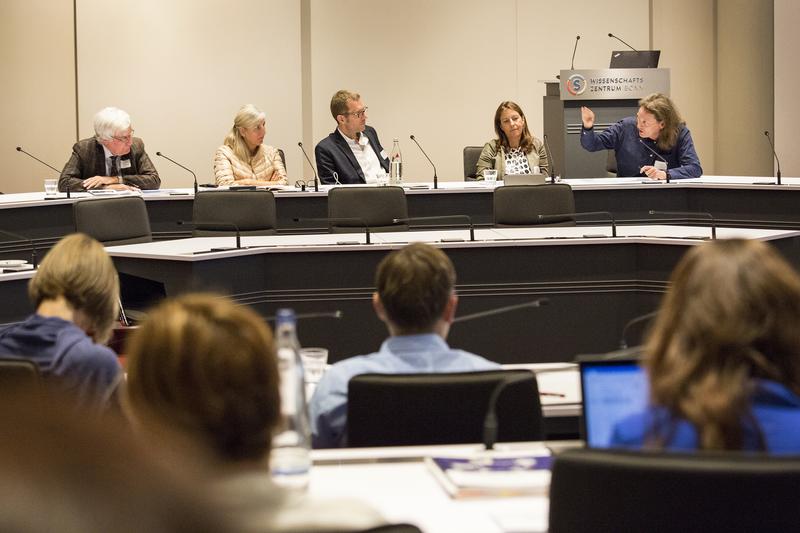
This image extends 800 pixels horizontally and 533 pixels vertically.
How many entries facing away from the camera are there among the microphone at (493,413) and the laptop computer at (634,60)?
1

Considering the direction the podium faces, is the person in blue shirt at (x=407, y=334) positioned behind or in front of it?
in front

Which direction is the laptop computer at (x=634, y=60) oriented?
away from the camera

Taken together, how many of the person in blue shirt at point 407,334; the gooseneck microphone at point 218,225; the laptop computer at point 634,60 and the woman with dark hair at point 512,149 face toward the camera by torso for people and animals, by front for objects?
1

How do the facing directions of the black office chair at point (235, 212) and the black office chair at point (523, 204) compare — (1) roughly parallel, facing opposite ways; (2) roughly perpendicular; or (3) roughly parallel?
roughly parallel

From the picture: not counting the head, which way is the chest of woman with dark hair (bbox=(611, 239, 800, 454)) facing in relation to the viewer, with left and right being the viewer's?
facing away from the viewer

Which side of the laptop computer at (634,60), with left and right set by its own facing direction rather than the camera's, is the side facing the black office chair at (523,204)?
back

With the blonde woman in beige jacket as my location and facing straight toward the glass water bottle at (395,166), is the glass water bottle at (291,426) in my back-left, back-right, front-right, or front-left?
front-right

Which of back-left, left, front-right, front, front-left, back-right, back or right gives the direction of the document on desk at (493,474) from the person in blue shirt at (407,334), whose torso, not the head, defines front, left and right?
back

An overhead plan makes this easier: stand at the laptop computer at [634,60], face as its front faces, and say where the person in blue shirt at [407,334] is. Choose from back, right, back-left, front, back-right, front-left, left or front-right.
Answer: back

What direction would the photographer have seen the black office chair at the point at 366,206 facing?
facing the viewer

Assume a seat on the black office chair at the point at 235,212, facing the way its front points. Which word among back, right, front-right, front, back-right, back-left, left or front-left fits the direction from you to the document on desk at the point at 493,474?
front

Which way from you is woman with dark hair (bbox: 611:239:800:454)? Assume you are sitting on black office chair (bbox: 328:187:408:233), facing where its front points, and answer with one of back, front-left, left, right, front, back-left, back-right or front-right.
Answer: front

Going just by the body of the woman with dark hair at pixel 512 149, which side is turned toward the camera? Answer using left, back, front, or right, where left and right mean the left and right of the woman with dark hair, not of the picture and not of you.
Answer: front

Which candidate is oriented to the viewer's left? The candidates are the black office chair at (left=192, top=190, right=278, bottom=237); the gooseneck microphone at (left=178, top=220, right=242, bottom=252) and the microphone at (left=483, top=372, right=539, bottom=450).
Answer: the gooseneck microphone
